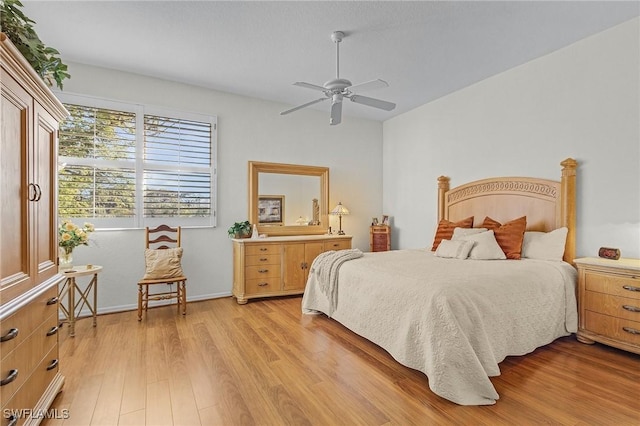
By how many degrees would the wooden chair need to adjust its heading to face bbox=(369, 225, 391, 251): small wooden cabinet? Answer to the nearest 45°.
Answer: approximately 90° to its left

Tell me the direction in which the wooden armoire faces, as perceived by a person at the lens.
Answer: facing to the right of the viewer

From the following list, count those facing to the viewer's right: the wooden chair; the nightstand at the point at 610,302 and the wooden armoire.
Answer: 1

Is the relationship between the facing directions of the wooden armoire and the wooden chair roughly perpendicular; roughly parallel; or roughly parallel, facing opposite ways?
roughly perpendicular

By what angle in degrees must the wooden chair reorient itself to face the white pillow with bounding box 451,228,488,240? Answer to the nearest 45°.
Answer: approximately 45° to its left

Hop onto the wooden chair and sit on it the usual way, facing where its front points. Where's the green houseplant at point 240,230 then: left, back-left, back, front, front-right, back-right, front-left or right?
left

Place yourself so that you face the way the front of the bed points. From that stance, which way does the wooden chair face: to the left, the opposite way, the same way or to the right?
to the left

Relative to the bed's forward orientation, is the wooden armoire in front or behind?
in front

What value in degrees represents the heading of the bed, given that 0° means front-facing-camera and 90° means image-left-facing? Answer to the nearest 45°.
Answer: approximately 45°

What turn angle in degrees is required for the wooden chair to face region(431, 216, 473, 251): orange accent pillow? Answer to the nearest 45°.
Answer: approximately 45° to its left

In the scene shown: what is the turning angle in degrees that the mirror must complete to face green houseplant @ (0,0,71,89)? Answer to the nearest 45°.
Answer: approximately 90° to its right

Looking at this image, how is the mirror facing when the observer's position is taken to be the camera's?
facing the viewer and to the right of the viewer

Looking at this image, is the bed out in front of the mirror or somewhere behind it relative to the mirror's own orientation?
in front

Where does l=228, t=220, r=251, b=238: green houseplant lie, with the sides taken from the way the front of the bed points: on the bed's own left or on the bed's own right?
on the bed's own right

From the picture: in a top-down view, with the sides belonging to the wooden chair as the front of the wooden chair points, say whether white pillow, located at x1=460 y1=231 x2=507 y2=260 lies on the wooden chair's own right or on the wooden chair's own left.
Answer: on the wooden chair's own left
